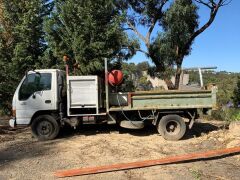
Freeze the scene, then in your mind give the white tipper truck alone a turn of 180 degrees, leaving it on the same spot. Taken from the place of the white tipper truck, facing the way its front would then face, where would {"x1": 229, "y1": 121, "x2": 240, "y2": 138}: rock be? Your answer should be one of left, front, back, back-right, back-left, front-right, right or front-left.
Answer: front

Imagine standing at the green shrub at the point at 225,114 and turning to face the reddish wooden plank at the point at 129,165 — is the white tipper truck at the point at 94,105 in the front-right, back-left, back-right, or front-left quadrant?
front-right

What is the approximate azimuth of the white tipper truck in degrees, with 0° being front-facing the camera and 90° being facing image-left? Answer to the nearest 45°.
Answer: approximately 90°

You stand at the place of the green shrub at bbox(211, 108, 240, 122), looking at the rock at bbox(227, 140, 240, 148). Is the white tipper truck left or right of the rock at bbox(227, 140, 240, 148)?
right

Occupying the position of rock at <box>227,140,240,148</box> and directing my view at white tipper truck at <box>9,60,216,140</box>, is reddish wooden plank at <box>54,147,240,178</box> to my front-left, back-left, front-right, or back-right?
front-left

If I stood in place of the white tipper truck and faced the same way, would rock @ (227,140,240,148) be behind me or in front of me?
behind

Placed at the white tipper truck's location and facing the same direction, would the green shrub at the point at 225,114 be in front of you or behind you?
behind
